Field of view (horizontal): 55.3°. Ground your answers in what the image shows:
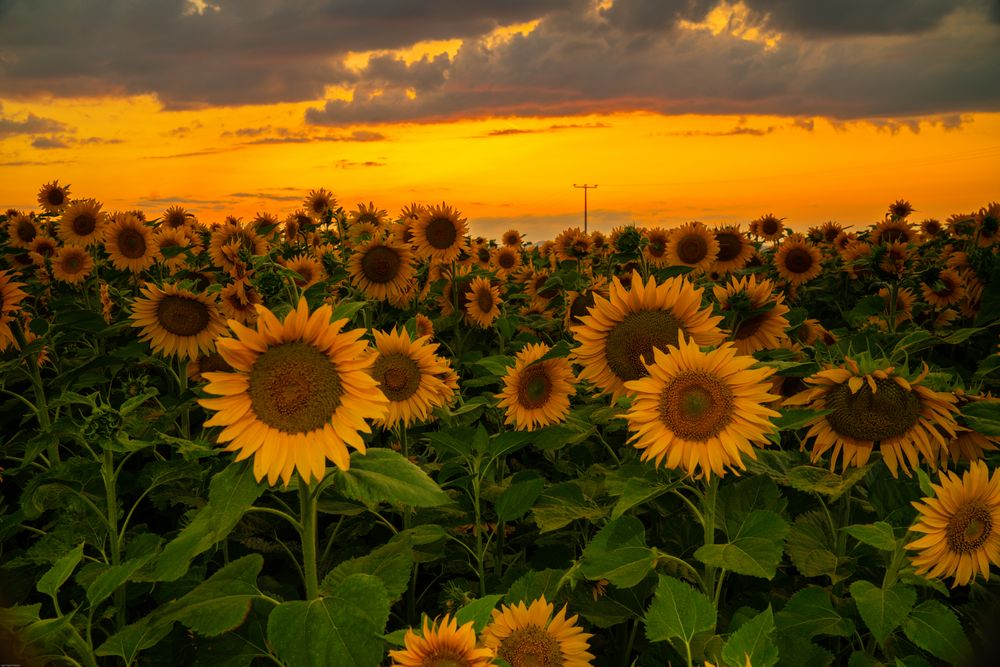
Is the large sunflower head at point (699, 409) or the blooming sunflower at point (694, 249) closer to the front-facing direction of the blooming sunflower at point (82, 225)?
the large sunflower head

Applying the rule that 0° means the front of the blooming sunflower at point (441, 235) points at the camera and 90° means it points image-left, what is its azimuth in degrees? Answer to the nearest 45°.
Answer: approximately 0°

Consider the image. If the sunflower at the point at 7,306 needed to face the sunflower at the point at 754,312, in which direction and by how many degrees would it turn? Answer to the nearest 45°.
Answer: approximately 45° to its left

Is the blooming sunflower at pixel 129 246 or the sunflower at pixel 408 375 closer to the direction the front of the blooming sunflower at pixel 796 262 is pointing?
the sunflower

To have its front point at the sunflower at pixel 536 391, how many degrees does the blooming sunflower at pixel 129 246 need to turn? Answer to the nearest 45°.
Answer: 0° — it already faces it

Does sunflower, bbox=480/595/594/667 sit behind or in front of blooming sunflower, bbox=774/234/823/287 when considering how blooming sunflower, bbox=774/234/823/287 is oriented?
in front

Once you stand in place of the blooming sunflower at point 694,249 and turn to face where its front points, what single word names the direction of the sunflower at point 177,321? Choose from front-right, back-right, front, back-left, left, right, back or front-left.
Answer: front-right

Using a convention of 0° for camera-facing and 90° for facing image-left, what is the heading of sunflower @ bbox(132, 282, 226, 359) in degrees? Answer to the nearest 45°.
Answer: approximately 0°

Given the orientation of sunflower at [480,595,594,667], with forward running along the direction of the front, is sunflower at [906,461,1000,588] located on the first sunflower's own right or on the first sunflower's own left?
on the first sunflower's own left

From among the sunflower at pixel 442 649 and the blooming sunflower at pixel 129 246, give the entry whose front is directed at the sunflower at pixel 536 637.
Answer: the blooming sunflower
